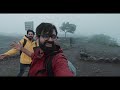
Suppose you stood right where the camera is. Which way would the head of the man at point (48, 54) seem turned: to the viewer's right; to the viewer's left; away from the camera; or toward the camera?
toward the camera

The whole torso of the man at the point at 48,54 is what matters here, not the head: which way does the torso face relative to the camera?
toward the camera
